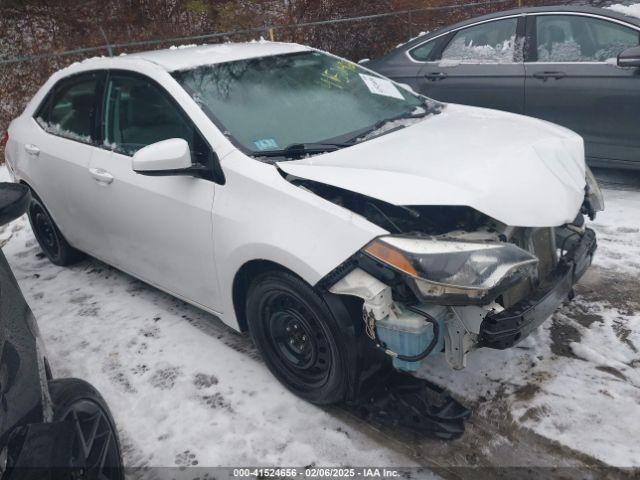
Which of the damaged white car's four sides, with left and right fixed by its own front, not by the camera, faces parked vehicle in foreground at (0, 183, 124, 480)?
right

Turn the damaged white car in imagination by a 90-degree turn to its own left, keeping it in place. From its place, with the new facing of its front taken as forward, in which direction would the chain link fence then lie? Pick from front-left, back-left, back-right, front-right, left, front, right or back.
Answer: front-left

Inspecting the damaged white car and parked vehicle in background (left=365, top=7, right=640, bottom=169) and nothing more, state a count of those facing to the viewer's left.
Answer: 0

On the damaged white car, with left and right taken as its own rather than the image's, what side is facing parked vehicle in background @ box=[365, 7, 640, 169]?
left

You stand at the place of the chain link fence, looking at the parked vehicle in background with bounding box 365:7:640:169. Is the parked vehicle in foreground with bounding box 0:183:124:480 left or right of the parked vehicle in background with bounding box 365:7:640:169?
right

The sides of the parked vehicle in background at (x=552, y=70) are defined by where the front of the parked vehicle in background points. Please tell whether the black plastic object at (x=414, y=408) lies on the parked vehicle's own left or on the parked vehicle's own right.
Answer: on the parked vehicle's own right

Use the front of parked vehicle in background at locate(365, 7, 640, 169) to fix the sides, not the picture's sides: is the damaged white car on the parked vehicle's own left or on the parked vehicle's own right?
on the parked vehicle's own right

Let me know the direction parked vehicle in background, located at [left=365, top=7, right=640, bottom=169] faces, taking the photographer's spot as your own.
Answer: facing to the right of the viewer
